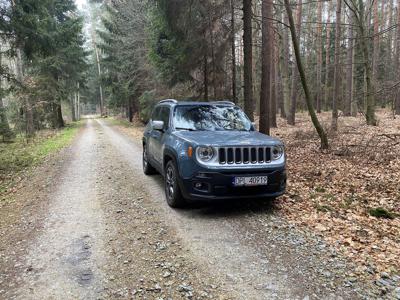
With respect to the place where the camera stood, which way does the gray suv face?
facing the viewer and to the right of the viewer

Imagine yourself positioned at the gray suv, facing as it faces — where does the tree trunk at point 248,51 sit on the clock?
The tree trunk is roughly at 8 o'clock from the gray suv.

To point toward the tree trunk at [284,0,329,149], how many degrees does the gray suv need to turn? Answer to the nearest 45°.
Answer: approximately 90° to its left

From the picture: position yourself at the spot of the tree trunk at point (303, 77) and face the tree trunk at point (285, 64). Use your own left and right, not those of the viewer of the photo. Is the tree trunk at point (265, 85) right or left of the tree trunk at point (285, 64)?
left

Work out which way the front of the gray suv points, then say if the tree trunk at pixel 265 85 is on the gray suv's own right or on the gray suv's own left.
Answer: on the gray suv's own left

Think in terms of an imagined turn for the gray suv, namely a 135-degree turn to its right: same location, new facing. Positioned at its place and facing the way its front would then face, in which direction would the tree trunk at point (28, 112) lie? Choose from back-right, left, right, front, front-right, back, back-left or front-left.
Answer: front-right
